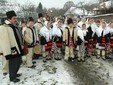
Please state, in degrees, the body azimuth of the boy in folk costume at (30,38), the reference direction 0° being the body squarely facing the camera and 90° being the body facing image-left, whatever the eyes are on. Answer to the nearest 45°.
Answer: approximately 315°

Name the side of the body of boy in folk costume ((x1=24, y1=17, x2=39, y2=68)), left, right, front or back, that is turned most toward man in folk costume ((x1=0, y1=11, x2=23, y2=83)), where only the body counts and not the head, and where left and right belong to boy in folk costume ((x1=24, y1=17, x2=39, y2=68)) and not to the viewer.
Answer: right

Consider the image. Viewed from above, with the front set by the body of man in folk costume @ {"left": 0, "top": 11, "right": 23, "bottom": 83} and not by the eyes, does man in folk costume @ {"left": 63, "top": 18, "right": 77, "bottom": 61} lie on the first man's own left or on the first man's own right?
on the first man's own left

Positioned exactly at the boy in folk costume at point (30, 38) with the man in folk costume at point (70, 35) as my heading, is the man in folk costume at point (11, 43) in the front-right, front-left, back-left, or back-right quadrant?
back-right

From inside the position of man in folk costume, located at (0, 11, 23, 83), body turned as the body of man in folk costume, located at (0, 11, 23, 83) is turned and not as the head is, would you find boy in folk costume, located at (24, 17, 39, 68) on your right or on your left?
on your left

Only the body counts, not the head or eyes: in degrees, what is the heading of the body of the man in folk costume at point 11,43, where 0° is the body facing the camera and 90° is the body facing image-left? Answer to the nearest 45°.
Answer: approximately 315°

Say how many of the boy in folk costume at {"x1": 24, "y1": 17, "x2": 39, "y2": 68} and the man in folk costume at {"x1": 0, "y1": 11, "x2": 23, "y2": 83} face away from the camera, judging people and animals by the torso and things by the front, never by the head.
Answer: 0
